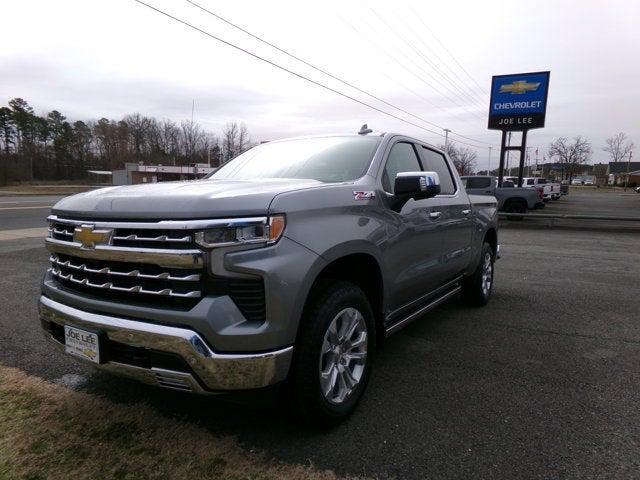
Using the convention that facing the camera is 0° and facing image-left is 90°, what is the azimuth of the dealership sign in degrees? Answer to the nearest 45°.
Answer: approximately 0°

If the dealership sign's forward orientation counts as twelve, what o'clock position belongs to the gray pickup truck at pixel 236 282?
The gray pickup truck is roughly at 12 o'clock from the dealership sign.

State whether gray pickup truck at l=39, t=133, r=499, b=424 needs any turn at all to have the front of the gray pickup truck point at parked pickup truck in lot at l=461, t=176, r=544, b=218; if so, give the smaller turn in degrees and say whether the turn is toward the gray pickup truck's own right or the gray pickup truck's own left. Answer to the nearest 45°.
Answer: approximately 180°

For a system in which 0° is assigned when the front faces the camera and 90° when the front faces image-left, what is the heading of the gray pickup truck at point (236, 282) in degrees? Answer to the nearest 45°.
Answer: approximately 45°

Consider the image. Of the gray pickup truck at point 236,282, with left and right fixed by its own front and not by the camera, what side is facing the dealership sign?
back
